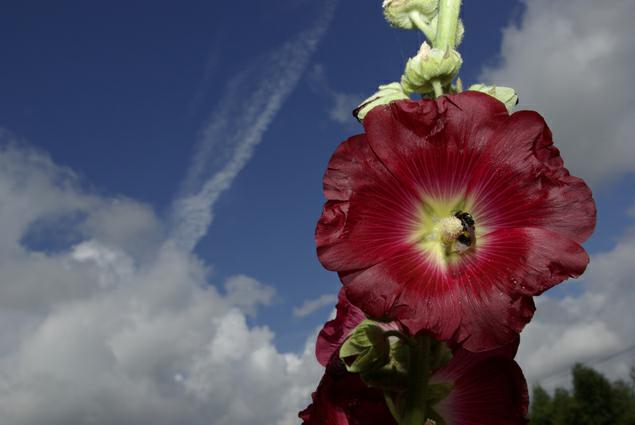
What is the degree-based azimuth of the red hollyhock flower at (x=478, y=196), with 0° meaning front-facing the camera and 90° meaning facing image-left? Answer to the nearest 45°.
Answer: approximately 0°

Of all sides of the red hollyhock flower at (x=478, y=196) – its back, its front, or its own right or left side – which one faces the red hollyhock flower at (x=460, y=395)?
back
